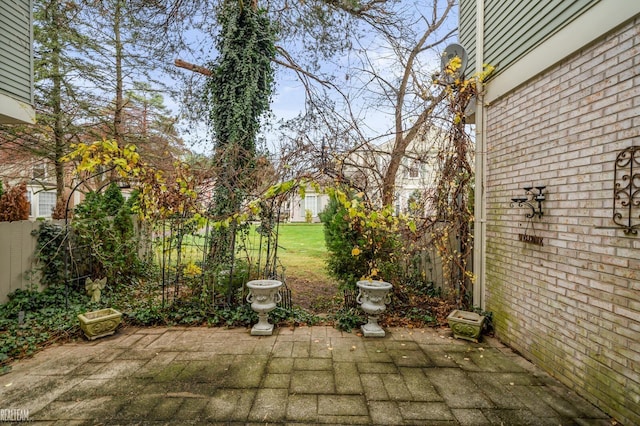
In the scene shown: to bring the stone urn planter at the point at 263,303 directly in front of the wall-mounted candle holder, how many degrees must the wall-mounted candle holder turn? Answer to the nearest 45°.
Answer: approximately 45° to its right

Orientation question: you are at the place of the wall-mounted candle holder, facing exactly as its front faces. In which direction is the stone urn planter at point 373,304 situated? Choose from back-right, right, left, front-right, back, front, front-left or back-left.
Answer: front-right

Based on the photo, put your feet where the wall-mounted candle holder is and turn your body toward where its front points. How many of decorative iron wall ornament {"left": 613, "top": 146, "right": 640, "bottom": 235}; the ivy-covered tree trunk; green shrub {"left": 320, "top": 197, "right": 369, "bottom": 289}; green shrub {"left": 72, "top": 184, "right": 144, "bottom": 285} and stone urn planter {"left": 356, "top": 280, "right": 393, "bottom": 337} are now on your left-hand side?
1

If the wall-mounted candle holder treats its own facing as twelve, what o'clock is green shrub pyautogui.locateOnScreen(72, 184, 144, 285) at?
The green shrub is roughly at 1 o'clock from the wall-mounted candle holder.

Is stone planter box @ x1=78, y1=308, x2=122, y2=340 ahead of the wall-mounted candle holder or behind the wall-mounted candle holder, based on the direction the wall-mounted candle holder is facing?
ahead

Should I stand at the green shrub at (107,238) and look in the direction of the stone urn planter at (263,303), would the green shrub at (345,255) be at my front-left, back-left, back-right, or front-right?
front-left

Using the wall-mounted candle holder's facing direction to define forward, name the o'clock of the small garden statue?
The small garden statue is roughly at 1 o'clock from the wall-mounted candle holder.

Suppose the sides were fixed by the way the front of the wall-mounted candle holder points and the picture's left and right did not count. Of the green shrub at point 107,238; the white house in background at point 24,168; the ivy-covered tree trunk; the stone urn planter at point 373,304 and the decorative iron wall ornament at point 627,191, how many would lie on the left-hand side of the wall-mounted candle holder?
1

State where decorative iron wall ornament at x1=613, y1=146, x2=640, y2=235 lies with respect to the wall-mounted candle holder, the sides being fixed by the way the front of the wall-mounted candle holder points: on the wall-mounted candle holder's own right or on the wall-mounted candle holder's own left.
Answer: on the wall-mounted candle holder's own left

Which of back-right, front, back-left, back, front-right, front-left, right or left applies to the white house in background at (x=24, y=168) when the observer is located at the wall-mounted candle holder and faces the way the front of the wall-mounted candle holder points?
front-right

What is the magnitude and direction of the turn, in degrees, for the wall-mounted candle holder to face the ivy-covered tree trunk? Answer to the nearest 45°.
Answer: approximately 45° to its right

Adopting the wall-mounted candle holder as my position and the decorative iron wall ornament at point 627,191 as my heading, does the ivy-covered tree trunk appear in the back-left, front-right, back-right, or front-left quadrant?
back-right

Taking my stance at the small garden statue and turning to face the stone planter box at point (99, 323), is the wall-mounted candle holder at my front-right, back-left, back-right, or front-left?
front-left

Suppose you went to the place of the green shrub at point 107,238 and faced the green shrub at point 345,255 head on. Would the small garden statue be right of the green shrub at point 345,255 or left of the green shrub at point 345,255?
right

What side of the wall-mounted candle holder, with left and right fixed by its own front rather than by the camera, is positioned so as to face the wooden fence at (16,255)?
front
